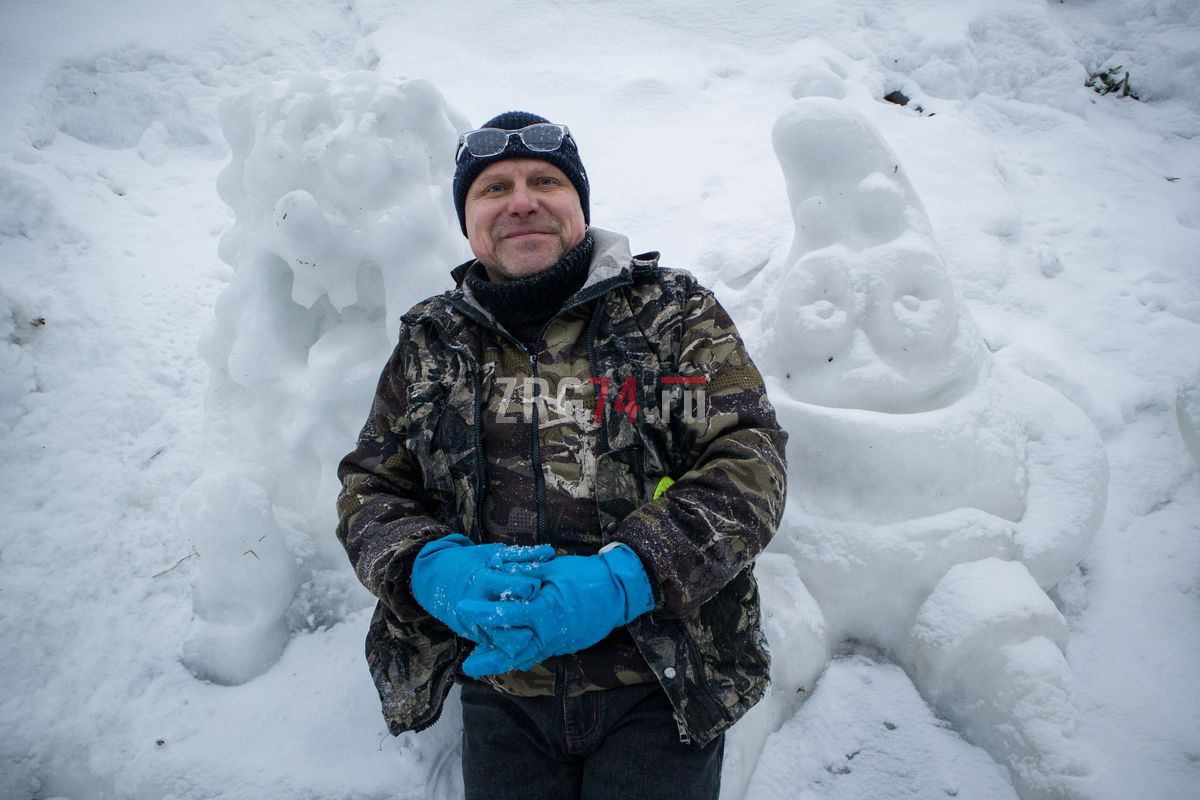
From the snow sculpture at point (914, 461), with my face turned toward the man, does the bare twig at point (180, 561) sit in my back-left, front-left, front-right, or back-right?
front-right

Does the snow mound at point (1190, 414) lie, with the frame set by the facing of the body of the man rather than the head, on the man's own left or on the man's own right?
on the man's own left

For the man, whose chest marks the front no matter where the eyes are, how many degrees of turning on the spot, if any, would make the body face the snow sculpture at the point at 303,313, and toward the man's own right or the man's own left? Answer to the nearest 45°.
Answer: approximately 135° to the man's own right

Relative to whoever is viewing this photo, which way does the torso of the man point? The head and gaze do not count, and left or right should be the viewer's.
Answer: facing the viewer

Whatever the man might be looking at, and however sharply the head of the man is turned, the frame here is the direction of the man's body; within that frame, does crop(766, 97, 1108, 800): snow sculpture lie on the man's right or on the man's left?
on the man's left

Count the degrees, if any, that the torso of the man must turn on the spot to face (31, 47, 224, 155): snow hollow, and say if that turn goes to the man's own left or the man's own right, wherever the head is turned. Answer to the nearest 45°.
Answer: approximately 135° to the man's own right
